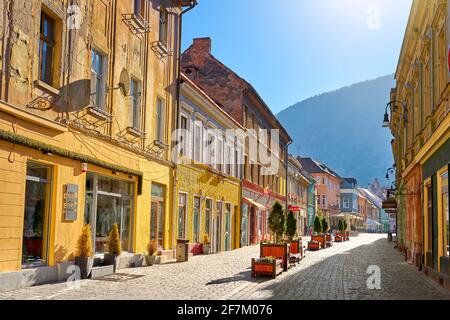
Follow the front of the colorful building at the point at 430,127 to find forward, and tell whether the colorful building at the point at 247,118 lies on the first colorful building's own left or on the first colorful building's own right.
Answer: on the first colorful building's own right

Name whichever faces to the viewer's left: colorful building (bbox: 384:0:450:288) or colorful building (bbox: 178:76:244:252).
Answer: colorful building (bbox: 384:0:450:288)

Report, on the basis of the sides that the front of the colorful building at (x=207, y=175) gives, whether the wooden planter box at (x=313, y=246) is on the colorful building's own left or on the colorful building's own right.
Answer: on the colorful building's own left

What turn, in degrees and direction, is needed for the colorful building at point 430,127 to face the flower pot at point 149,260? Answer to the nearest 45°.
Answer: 0° — it already faces it

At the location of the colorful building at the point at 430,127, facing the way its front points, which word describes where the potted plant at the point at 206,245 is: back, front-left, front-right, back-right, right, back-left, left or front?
front-right

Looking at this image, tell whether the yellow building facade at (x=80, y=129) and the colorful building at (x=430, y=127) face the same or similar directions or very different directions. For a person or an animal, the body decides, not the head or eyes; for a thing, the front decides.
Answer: very different directions

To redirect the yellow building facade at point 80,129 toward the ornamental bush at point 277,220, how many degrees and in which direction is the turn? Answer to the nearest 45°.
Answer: approximately 90° to its left

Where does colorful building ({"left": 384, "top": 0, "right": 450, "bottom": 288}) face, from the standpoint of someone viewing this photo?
facing to the left of the viewer

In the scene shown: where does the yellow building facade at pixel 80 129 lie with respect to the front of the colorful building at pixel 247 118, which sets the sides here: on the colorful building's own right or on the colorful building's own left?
on the colorful building's own right

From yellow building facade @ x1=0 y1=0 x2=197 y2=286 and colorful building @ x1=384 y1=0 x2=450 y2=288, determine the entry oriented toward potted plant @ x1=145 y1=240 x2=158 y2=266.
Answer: the colorful building

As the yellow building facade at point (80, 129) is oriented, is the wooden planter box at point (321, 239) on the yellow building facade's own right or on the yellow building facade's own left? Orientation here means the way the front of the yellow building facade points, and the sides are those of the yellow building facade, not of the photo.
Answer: on the yellow building facade's own left

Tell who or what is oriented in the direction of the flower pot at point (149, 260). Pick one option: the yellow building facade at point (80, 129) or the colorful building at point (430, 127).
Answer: the colorful building

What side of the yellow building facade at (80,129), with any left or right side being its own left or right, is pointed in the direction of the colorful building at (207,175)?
left
